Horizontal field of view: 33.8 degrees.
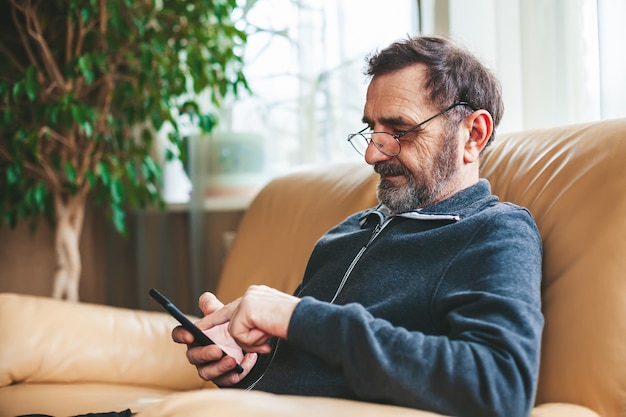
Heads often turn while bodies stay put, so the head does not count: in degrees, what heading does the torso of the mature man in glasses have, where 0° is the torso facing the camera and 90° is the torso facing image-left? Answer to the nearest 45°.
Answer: approximately 45°

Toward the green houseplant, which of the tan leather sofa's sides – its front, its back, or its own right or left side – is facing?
right

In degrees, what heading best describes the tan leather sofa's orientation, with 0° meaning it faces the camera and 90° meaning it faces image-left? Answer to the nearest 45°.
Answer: approximately 45°

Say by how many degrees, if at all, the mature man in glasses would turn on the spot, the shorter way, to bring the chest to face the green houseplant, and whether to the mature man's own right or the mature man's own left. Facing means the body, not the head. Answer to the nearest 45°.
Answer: approximately 90° to the mature man's own right
